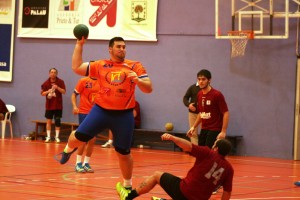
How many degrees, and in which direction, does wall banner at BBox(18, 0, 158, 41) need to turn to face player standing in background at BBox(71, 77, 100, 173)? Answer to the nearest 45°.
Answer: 0° — it already faces them

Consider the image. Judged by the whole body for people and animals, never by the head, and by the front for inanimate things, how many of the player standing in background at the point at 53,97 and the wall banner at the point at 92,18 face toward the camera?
2

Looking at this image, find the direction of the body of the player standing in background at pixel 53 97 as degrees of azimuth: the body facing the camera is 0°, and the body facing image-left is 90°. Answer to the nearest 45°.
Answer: approximately 0°

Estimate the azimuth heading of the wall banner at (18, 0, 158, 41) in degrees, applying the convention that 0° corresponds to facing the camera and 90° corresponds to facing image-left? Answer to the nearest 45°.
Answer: approximately 0°

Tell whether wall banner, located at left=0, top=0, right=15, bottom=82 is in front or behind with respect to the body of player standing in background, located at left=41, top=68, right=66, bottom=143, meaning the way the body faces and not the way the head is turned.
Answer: behind
